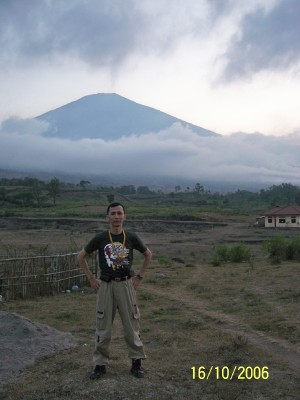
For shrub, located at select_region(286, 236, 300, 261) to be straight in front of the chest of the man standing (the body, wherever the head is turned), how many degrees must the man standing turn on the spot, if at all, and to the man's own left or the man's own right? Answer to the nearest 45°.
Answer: approximately 135° to the man's own left

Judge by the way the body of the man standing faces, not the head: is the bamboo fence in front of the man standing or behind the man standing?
behind

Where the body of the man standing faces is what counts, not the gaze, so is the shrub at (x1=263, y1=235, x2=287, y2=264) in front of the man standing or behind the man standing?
behind

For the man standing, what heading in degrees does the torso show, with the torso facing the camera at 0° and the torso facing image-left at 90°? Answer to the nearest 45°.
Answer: approximately 0°

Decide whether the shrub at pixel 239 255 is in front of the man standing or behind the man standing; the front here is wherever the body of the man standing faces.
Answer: behind
